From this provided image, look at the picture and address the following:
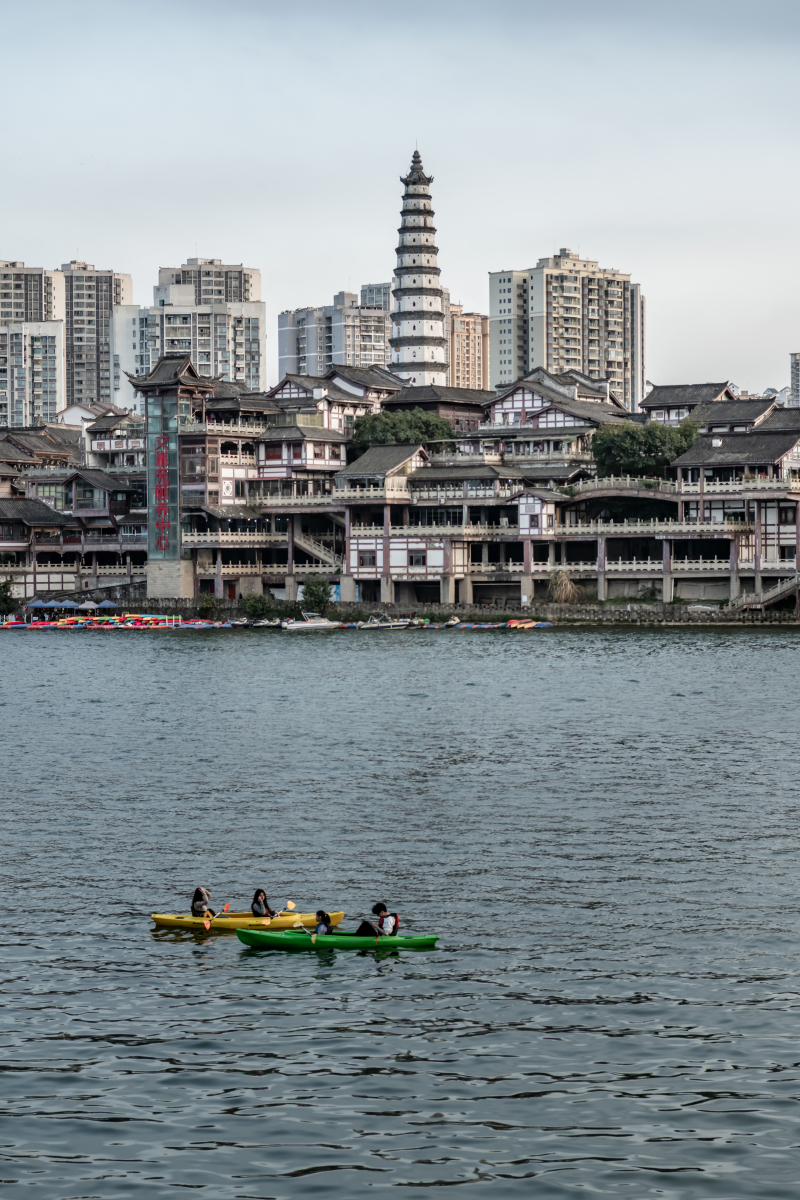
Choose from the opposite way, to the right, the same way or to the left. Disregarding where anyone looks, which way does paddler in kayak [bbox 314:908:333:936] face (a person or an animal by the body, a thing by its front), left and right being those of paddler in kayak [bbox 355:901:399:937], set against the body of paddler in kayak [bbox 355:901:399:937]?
the same way

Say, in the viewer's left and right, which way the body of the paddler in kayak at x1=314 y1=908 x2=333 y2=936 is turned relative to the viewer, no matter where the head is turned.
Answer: facing to the left of the viewer

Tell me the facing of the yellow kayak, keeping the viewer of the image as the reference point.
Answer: facing to the left of the viewer

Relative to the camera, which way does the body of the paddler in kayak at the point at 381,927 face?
to the viewer's left

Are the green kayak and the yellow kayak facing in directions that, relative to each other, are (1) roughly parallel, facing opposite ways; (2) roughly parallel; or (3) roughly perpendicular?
roughly parallel

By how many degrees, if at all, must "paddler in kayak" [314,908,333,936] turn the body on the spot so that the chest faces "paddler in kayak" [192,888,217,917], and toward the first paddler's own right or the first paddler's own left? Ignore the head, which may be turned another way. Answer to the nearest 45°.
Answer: approximately 45° to the first paddler's own right

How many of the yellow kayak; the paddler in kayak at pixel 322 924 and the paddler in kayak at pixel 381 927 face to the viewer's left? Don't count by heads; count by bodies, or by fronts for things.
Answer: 3

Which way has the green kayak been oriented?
to the viewer's left

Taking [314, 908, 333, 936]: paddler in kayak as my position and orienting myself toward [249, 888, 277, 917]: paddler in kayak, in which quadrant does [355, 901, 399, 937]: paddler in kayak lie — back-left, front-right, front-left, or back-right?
back-right
